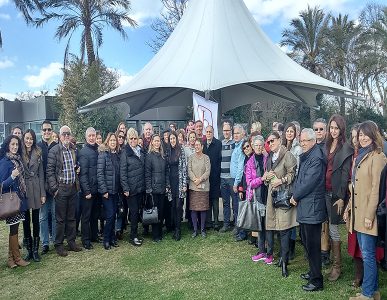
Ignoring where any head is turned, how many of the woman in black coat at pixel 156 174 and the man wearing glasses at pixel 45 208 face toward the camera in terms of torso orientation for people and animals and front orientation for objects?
2

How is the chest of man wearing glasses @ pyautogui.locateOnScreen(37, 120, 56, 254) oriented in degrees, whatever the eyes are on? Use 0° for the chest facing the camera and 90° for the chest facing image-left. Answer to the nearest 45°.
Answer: approximately 0°

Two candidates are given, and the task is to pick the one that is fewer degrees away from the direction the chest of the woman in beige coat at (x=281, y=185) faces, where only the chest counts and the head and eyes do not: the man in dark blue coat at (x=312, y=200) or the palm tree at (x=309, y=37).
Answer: the man in dark blue coat

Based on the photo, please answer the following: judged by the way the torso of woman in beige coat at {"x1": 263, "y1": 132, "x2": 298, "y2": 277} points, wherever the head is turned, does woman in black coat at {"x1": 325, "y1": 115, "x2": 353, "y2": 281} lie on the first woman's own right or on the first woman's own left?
on the first woman's own left

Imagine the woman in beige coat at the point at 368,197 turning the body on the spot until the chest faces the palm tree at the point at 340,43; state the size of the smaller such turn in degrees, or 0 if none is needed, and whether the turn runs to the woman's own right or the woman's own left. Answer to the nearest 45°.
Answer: approximately 135° to the woman's own right

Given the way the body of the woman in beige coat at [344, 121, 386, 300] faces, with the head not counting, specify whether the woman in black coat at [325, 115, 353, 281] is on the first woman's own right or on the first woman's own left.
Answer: on the first woman's own right

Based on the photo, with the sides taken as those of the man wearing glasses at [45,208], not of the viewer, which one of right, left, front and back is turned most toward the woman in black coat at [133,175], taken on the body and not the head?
left

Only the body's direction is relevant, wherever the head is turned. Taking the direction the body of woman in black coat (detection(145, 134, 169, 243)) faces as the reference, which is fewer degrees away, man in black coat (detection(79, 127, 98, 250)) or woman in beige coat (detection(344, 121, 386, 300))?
the woman in beige coat

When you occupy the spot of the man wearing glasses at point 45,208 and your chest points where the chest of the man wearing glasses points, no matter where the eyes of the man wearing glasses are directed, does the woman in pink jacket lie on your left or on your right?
on your left

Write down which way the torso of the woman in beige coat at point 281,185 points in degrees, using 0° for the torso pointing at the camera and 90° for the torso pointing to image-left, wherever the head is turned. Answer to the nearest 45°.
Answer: approximately 45°
